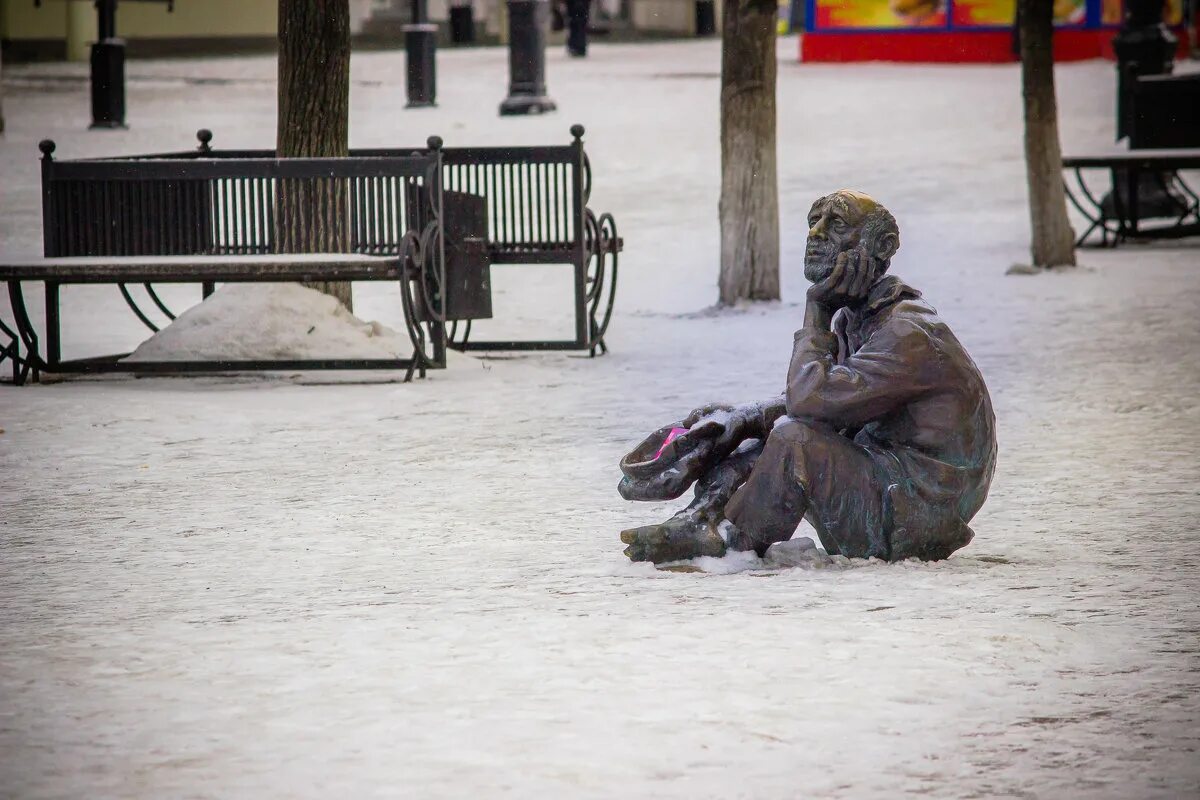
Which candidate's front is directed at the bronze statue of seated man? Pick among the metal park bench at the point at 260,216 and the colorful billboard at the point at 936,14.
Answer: the colorful billboard

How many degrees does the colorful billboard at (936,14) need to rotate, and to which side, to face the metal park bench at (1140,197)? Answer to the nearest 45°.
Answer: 0° — it already faces it

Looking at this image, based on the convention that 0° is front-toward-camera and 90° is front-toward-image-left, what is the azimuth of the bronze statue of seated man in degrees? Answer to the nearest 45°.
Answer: approximately 90°

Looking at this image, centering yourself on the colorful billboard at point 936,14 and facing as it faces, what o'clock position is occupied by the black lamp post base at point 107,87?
The black lamp post base is roughly at 1 o'clock from the colorful billboard.

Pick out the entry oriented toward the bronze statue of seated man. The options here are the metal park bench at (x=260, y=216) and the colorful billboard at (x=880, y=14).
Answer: the colorful billboard

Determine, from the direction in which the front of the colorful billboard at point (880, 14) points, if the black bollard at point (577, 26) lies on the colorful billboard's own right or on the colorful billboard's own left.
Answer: on the colorful billboard's own right
